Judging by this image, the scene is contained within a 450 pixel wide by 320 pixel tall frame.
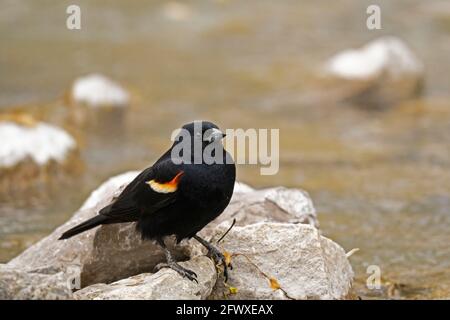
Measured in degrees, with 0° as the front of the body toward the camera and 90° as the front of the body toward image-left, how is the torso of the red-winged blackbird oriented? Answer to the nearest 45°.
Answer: approximately 315°

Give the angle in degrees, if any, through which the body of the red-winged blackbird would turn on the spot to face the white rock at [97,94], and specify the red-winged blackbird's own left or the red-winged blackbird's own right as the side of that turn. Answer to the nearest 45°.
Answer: approximately 135° to the red-winged blackbird's own left

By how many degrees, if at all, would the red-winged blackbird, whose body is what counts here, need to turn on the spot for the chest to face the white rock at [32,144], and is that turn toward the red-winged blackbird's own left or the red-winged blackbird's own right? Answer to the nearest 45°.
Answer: approximately 135° to the red-winged blackbird's own left

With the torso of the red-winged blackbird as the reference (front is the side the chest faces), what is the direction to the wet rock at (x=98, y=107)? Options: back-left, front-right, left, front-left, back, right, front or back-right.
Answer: back-left
